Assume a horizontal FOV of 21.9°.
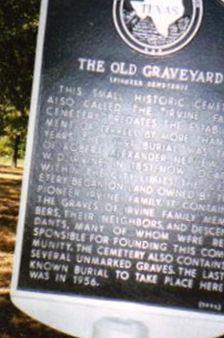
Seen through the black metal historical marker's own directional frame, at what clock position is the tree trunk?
The tree trunk is roughly at 5 o'clock from the black metal historical marker.

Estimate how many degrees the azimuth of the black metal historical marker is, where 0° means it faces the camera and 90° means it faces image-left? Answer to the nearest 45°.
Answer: approximately 0°
